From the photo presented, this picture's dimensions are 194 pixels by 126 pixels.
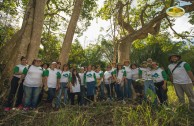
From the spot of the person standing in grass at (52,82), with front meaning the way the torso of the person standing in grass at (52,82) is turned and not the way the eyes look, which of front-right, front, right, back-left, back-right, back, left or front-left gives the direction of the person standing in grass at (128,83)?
left

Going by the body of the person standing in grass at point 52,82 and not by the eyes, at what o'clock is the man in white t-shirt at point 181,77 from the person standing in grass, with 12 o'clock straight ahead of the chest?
The man in white t-shirt is roughly at 10 o'clock from the person standing in grass.

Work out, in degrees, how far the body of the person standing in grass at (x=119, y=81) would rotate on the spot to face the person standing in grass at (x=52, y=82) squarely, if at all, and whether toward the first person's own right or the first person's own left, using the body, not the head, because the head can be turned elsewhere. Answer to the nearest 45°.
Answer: approximately 45° to the first person's own right

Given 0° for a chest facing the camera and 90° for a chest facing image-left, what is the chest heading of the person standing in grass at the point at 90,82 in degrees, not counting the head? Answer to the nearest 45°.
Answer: approximately 0°

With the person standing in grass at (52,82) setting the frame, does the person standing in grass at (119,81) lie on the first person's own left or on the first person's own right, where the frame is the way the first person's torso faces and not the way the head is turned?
on the first person's own left

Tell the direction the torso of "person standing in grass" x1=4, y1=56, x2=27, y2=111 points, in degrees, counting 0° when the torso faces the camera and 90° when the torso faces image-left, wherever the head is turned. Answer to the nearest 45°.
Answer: approximately 315°

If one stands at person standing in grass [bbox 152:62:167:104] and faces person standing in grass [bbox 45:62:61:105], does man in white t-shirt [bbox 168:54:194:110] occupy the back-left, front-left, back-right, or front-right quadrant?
back-left

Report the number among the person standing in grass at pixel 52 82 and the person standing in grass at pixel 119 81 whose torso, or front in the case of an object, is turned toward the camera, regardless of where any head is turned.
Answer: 2
